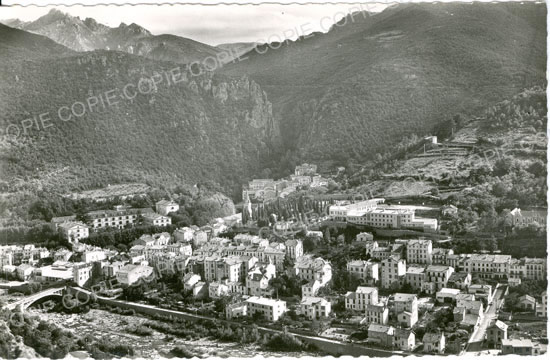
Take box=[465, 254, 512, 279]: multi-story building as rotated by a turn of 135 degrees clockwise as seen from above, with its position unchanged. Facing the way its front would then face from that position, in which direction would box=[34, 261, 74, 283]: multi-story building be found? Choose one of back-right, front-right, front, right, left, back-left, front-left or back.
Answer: front-left

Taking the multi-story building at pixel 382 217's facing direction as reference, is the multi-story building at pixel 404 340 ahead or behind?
ahead

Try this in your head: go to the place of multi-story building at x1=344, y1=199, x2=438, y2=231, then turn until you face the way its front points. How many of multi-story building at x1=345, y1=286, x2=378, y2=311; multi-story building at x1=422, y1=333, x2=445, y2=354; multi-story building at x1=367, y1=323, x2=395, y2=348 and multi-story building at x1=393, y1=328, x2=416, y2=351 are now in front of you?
4

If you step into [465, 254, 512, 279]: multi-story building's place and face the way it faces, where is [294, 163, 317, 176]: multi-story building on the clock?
[294, 163, 317, 176]: multi-story building is roughly at 4 o'clock from [465, 254, 512, 279]: multi-story building.

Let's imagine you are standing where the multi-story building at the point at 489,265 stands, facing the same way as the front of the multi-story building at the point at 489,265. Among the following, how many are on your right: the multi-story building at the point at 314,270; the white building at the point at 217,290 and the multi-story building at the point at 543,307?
2

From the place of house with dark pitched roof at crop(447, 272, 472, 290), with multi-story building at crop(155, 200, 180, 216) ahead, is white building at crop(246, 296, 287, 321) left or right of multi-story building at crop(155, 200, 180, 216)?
left

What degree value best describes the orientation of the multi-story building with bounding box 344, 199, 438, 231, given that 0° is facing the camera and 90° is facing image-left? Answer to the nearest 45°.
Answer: approximately 0°

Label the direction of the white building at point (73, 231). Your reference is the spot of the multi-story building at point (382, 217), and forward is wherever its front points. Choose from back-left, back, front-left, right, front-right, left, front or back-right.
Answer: right

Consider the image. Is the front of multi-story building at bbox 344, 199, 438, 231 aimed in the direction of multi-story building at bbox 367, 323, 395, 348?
yes

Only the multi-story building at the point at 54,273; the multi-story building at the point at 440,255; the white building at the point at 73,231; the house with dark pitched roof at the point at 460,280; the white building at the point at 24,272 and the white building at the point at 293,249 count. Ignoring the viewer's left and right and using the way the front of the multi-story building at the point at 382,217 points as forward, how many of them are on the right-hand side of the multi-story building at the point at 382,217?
4

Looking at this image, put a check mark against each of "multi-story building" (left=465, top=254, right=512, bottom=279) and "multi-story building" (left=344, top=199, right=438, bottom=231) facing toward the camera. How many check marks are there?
2

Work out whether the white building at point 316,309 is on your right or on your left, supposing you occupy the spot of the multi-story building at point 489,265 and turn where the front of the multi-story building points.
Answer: on your right

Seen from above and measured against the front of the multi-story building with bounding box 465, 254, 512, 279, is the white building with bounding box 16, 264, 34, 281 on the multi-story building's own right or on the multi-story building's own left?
on the multi-story building's own right

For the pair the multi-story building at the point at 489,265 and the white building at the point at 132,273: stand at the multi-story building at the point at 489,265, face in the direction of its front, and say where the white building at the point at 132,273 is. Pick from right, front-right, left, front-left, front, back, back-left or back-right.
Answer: right
